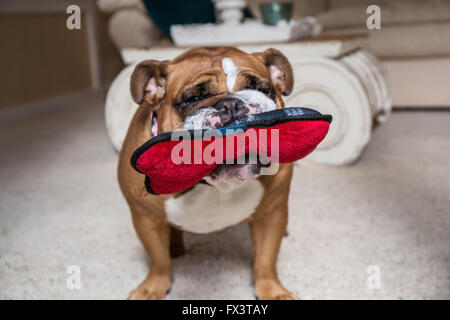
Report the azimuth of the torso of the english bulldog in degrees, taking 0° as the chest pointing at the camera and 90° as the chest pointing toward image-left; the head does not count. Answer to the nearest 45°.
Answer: approximately 0°
